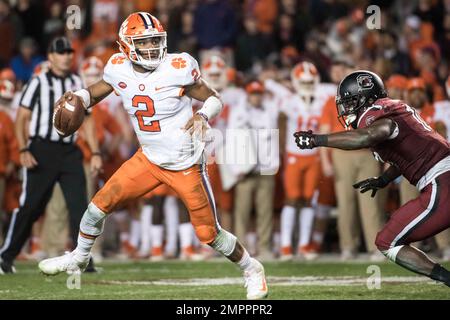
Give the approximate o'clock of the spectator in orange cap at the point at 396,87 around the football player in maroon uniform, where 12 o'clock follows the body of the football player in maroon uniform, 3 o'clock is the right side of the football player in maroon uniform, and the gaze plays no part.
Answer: The spectator in orange cap is roughly at 3 o'clock from the football player in maroon uniform.

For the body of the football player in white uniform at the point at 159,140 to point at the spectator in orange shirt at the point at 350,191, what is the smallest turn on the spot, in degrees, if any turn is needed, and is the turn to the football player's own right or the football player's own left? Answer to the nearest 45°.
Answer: approximately 135° to the football player's own left

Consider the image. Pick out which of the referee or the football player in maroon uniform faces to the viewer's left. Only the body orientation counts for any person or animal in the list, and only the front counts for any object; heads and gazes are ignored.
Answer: the football player in maroon uniform

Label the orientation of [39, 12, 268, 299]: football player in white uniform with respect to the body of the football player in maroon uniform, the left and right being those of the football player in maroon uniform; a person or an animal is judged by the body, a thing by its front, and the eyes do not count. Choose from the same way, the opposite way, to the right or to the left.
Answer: to the left

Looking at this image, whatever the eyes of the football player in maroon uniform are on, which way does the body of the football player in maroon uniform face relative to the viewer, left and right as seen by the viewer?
facing to the left of the viewer

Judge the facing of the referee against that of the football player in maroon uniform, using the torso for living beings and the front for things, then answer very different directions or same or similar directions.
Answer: very different directions

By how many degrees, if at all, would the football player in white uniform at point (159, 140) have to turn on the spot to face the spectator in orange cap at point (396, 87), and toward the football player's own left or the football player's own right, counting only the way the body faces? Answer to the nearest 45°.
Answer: approximately 135° to the football player's own left

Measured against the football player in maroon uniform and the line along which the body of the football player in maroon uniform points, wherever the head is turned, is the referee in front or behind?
in front

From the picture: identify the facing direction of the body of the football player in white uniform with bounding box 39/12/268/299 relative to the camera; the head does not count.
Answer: toward the camera

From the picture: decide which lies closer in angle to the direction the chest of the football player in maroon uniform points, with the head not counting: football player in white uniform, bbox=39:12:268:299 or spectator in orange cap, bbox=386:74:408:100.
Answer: the football player in white uniform

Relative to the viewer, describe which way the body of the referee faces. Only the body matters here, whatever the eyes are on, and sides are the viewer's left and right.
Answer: facing the viewer and to the right of the viewer
